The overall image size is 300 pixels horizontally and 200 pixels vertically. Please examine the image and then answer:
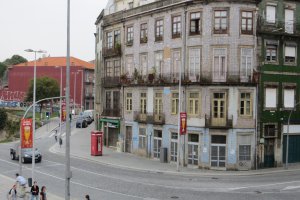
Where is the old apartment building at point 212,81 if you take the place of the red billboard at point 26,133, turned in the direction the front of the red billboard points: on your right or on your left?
on your left

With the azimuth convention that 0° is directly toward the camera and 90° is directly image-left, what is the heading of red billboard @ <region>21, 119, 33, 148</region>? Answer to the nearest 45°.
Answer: approximately 0°

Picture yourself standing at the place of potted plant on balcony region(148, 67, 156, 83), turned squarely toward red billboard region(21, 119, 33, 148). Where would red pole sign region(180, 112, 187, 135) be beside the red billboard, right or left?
left

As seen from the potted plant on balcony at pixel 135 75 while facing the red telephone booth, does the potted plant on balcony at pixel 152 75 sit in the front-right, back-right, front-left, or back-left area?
back-left

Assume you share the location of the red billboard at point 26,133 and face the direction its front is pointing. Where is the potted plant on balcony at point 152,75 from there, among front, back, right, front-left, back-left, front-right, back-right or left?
back-left
